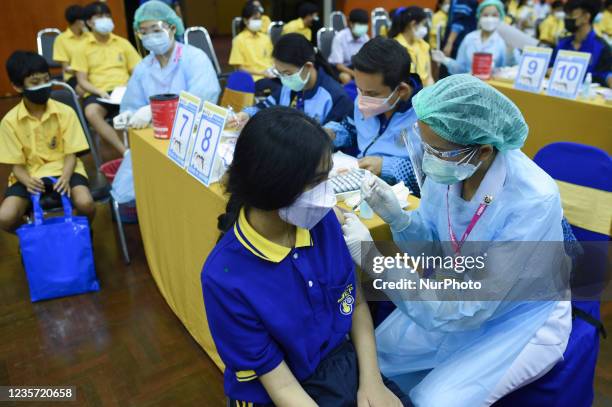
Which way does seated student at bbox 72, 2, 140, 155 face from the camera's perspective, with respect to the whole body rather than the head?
toward the camera

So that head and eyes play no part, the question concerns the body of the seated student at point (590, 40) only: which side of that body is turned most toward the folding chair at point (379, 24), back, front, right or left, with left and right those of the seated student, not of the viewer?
right

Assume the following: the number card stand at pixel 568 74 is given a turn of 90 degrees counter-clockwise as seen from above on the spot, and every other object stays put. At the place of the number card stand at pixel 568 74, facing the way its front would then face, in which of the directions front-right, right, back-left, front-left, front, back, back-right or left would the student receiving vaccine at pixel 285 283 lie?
right

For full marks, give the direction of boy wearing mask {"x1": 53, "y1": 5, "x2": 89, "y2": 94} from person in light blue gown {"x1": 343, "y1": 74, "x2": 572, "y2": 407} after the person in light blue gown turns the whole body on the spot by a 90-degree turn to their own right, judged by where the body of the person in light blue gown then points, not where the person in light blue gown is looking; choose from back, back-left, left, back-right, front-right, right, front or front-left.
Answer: front

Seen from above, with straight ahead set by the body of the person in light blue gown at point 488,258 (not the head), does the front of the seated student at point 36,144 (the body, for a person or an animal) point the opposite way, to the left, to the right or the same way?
to the left

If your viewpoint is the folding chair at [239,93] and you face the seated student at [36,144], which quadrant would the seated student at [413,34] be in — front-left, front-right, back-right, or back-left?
back-right

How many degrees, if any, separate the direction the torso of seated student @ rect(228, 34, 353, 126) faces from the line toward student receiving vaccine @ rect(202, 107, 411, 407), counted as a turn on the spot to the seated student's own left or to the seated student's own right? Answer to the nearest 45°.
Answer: approximately 45° to the seated student's own left

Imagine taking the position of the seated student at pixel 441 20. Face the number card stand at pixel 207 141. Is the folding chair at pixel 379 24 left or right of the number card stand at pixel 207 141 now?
right

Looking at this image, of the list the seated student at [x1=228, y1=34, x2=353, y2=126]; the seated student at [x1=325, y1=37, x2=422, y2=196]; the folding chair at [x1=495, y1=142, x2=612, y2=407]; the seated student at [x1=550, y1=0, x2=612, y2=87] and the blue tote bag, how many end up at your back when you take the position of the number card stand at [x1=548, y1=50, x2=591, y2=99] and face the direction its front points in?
1

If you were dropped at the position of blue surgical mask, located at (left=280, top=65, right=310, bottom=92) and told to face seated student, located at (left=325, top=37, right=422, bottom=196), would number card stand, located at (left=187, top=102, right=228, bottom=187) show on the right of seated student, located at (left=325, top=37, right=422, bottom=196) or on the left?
right

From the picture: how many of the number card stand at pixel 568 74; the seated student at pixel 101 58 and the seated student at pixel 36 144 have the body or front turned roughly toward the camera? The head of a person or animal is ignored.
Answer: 3

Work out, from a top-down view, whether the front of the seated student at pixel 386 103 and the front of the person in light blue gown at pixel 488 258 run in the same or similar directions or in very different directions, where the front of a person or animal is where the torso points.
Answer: same or similar directions

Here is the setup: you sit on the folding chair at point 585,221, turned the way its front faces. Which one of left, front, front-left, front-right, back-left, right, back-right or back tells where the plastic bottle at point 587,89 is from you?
back-right

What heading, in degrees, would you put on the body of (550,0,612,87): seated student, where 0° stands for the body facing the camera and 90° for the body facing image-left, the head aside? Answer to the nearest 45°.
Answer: approximately 45°

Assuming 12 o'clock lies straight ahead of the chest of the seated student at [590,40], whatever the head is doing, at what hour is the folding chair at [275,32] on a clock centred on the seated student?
The folding chair is roughly at 2 o'clock from the seated student.

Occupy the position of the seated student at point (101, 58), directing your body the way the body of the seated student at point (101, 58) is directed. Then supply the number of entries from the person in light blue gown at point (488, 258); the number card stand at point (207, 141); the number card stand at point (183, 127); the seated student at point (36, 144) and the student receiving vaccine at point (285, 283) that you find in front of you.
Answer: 5

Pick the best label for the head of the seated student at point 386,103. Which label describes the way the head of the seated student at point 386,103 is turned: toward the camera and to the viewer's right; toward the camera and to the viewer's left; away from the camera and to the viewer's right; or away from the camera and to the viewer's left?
toward the camera and to the viewer's left

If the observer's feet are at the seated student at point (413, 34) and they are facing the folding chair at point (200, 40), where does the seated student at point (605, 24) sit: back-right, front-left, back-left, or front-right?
back-right
